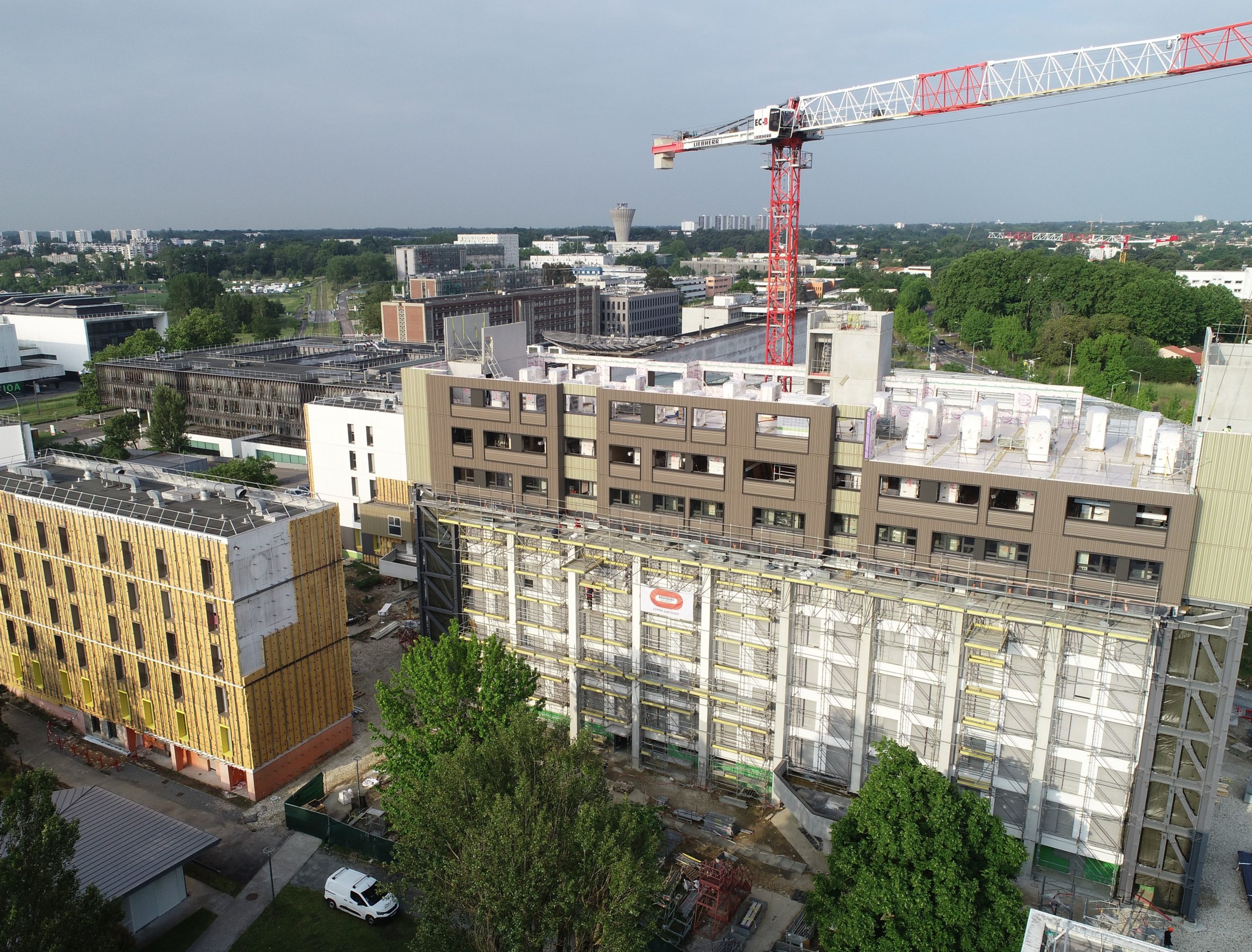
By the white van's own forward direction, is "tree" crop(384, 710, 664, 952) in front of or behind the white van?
in front

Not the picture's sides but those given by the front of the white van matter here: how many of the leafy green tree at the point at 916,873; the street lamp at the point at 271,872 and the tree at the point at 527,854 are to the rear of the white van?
1

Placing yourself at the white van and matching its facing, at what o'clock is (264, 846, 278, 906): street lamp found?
The street lamp is roughly at 6 o'clock from the white van.

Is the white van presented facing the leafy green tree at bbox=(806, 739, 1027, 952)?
yes

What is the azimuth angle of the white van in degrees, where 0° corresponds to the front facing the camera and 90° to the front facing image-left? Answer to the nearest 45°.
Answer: approximately 315°

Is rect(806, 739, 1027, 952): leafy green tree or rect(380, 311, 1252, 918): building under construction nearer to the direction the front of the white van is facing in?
the leafy green tree
